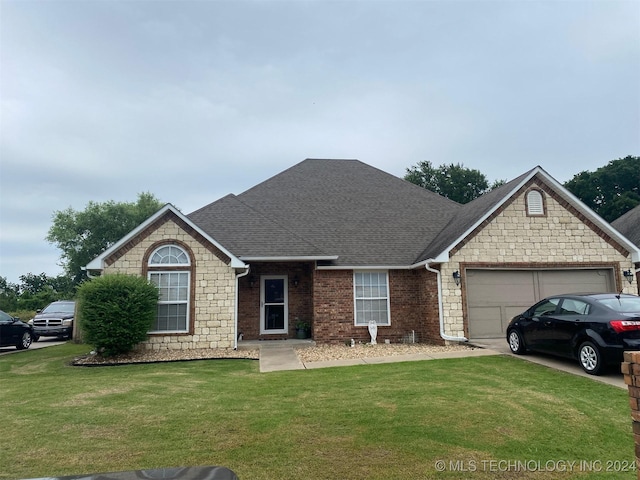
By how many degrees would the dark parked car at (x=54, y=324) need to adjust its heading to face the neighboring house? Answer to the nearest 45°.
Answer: approximately 90° to its left

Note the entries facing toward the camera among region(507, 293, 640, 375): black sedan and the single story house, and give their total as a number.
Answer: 1

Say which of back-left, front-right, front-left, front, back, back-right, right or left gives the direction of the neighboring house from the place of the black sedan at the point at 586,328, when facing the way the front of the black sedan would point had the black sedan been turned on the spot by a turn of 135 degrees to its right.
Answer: left

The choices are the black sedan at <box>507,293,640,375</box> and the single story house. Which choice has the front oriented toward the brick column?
the single story house

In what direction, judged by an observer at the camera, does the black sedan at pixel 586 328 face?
facing away from the viewer and to the left of the viewer

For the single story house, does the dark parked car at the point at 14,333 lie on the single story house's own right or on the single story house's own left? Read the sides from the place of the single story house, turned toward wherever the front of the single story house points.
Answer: on the single story house's own right

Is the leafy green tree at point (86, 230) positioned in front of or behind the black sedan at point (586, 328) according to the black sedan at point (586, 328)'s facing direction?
in front

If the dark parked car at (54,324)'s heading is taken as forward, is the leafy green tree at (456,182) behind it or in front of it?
behind

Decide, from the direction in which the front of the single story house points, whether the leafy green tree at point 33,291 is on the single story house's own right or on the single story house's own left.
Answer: on the single story house's own right

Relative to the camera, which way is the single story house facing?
toward the camera
